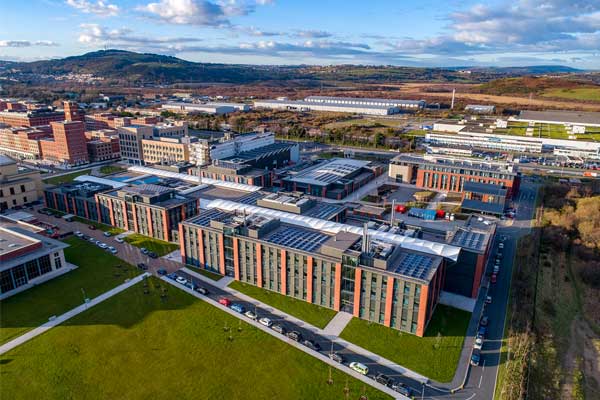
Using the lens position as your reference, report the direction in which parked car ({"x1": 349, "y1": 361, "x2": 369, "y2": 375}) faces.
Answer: facing away from the viewer and to the left of the viewer

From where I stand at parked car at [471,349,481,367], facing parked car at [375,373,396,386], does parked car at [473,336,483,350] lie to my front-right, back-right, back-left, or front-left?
back-right

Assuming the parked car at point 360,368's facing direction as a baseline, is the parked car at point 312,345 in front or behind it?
in front

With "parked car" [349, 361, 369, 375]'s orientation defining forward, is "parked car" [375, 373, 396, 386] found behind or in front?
behind

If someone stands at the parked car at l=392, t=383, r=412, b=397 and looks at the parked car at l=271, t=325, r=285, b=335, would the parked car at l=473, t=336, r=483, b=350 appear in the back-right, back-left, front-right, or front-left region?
back-right

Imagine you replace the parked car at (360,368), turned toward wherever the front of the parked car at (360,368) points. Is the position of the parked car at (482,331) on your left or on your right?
on your right

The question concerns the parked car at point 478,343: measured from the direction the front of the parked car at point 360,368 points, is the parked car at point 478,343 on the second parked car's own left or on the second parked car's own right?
on the second parked car's own right
